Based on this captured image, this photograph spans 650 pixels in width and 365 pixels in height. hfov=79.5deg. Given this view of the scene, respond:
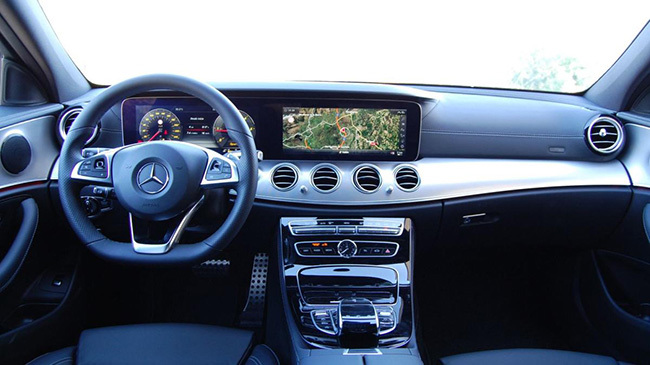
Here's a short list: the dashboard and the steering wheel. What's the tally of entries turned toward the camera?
2

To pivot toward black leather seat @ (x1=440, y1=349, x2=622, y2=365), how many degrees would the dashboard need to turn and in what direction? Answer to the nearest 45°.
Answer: approximately 45° to its left

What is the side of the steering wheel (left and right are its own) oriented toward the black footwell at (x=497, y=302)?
left

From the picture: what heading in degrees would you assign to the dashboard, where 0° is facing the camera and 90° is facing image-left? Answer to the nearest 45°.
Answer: approximately 0°

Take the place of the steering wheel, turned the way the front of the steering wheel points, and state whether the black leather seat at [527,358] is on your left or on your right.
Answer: on your left
